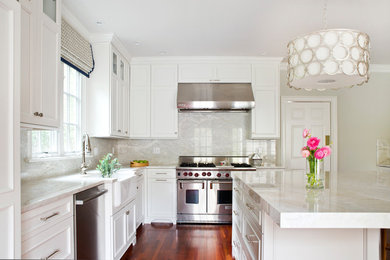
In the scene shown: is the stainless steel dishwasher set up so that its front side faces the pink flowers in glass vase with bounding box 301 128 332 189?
yes

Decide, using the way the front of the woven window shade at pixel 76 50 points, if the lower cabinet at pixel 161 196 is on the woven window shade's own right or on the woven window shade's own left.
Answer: on the woven window shade's own left

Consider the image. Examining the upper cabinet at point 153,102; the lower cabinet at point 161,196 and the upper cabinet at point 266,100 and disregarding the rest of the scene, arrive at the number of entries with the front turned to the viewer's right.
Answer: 0

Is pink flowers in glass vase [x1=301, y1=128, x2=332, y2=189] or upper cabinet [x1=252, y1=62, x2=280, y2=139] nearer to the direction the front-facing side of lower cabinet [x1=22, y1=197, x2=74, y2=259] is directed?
the pink flowers in glass vase

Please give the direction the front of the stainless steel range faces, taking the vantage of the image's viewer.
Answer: facing the viewer

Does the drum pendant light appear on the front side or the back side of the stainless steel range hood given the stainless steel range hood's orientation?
on the front side

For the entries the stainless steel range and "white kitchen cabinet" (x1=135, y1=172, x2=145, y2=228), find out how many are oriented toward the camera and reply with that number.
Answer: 1

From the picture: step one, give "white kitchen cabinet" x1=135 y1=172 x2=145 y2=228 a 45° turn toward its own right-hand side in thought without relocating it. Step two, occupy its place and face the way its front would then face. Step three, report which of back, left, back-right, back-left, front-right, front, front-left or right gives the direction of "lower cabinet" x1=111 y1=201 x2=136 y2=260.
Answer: front-right

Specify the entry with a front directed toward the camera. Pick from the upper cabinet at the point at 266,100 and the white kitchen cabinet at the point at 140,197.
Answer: the upper cabinet

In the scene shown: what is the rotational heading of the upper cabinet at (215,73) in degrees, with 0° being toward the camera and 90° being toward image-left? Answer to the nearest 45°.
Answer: approximately 0°

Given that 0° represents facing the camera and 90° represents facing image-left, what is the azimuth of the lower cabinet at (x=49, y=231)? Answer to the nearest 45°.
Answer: approximately 315°

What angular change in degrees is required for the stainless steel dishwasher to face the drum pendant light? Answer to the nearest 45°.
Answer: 0° — it already faces it

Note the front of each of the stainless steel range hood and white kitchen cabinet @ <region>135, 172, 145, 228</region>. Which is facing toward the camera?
the stainless steel range hood

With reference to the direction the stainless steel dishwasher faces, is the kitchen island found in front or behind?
in front
